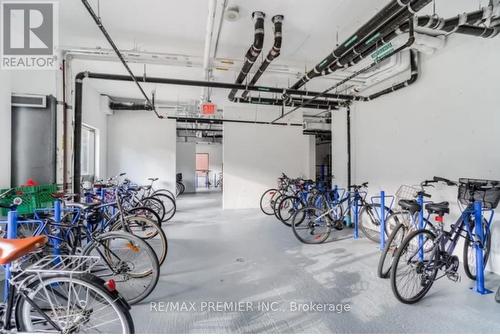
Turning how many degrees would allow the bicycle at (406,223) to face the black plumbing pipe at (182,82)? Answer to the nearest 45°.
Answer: approximately 135° to its left

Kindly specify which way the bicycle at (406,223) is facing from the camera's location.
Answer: facing away from the viewer and to the right of the viewer

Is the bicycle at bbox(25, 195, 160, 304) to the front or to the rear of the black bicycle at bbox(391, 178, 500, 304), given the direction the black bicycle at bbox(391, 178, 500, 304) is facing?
to the rear

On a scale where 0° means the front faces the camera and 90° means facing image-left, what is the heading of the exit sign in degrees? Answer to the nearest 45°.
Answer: approximately 0°

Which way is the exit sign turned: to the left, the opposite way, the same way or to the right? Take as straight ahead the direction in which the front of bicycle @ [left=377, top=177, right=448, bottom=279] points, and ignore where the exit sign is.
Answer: to the right
